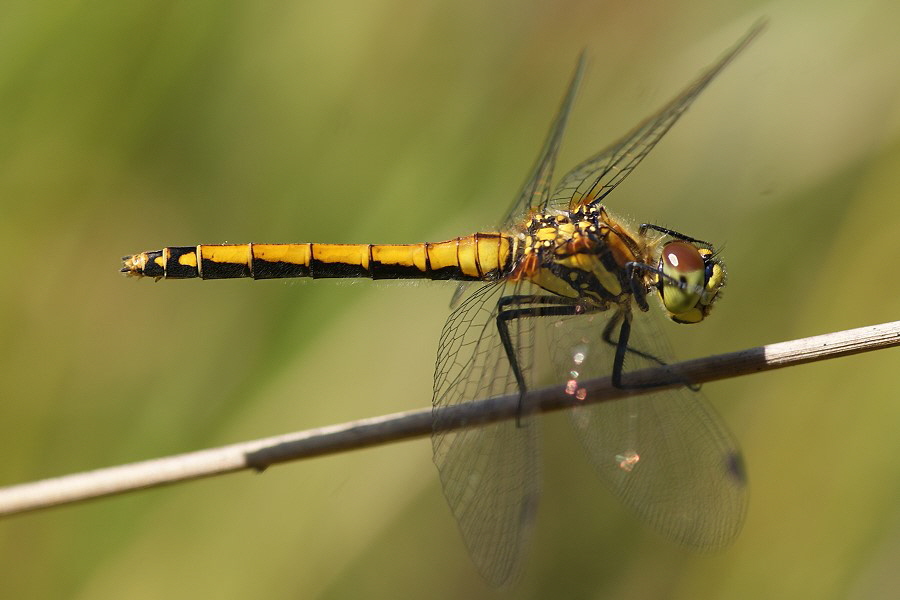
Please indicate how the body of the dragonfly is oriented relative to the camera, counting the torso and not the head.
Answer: to the viewer's right
